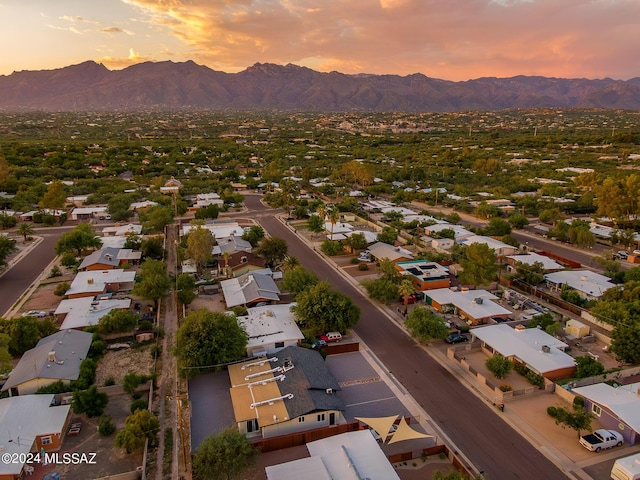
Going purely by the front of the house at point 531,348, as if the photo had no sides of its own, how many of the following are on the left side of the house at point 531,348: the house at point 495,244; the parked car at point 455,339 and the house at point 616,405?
1

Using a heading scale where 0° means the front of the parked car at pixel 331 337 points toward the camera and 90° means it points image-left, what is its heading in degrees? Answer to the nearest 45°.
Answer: approximately 90°

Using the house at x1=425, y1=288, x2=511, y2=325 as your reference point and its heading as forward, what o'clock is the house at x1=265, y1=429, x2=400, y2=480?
the house at x1=265, y1=429, x2=400, y2=480 is roughly at 11 o'clock from the house at x1=425, y1=288, x2=511, y2=325.

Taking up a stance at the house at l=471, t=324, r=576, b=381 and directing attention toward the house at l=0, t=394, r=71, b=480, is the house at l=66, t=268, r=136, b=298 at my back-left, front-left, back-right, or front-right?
front-right

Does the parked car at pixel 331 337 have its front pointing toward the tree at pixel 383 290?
no

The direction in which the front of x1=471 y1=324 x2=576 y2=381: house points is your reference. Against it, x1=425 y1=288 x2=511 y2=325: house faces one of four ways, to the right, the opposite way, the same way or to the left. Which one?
the same way

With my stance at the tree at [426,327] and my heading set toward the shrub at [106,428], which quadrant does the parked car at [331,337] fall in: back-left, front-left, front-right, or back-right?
front-right

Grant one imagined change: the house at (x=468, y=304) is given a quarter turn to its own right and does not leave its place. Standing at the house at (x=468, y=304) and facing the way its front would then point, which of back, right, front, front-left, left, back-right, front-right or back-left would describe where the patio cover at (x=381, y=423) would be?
back-left

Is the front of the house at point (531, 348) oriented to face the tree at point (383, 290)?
no

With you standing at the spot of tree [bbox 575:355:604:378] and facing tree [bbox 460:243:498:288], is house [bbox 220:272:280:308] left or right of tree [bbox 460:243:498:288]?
left

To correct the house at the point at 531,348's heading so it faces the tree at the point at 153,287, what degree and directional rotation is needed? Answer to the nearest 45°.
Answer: approximately 45° to its right

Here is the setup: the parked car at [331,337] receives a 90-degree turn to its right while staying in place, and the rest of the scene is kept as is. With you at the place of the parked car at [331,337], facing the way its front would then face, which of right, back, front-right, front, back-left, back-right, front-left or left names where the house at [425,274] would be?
front-right

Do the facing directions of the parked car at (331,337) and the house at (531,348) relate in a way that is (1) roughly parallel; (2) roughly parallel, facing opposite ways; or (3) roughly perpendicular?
roughly parallel

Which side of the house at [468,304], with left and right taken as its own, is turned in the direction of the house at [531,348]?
left

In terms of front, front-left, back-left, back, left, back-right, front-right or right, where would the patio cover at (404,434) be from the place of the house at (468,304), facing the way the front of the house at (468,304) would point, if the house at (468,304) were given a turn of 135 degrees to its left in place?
right

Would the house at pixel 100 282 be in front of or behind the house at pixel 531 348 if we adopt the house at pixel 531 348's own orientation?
in front

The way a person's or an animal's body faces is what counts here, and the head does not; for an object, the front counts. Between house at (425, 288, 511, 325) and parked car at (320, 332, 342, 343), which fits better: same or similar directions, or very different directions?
same or similar directions

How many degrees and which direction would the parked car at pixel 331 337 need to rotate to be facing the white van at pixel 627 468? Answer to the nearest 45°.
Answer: approximately 135° to its left

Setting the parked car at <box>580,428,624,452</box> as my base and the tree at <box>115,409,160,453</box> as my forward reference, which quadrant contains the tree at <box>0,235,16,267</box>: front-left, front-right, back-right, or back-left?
front-right

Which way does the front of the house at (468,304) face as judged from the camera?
facing the viewer and to the left of the viewer
